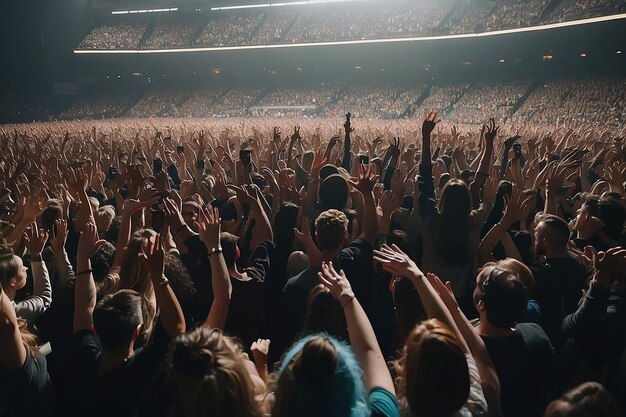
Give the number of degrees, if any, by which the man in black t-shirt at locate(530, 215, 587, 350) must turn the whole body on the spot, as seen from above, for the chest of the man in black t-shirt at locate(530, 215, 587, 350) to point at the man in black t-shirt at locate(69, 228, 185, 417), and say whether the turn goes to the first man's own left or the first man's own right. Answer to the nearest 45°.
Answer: approximately 90° to the first man's own left

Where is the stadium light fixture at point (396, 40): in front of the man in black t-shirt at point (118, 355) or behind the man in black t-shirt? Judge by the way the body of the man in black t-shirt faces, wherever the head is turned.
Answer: in front

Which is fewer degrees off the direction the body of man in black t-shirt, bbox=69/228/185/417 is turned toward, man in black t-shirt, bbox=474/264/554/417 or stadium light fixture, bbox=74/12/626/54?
the stadium light fixture

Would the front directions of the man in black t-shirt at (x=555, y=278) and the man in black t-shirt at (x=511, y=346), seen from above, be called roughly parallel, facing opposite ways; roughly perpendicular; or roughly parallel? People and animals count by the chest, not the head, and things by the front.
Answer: roughly parallel

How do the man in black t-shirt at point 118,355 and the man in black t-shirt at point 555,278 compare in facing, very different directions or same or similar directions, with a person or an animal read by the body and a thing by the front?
same or similar directions

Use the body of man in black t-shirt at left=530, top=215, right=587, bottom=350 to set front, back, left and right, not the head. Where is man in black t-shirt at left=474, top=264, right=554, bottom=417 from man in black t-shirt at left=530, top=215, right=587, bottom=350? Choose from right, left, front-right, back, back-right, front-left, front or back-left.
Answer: back-left

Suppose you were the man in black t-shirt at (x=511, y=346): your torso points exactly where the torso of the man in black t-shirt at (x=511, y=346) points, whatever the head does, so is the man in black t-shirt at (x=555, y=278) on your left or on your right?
on your right

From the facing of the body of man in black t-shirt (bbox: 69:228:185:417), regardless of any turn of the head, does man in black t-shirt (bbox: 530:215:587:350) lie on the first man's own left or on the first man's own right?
on the first man's own right

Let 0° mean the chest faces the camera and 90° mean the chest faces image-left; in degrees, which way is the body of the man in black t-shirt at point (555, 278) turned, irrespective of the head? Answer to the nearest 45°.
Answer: approximately 135°

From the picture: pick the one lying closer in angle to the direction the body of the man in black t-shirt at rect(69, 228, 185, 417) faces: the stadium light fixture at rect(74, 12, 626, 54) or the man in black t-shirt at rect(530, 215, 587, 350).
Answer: the stadium light fixture

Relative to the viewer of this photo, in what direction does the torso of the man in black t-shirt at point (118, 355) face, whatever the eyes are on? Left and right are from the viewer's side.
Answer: facing away from the viewer

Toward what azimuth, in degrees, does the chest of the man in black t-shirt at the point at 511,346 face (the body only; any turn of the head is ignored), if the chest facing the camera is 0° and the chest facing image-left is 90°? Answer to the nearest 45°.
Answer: approximately 135°

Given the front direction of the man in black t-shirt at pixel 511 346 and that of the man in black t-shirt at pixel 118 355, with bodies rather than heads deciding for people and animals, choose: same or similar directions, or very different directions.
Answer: same or similar directions

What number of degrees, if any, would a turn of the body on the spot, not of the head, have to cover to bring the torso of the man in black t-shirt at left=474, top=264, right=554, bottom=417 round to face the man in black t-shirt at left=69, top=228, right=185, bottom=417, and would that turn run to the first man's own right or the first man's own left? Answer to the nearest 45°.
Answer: approximately 90° to the first man's own left

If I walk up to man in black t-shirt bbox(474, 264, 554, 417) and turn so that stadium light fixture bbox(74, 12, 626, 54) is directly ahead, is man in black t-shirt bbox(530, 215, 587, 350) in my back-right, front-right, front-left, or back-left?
front-right

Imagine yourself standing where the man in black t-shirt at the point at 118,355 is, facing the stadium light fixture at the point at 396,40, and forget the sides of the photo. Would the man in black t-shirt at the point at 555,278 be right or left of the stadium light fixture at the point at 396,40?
right
